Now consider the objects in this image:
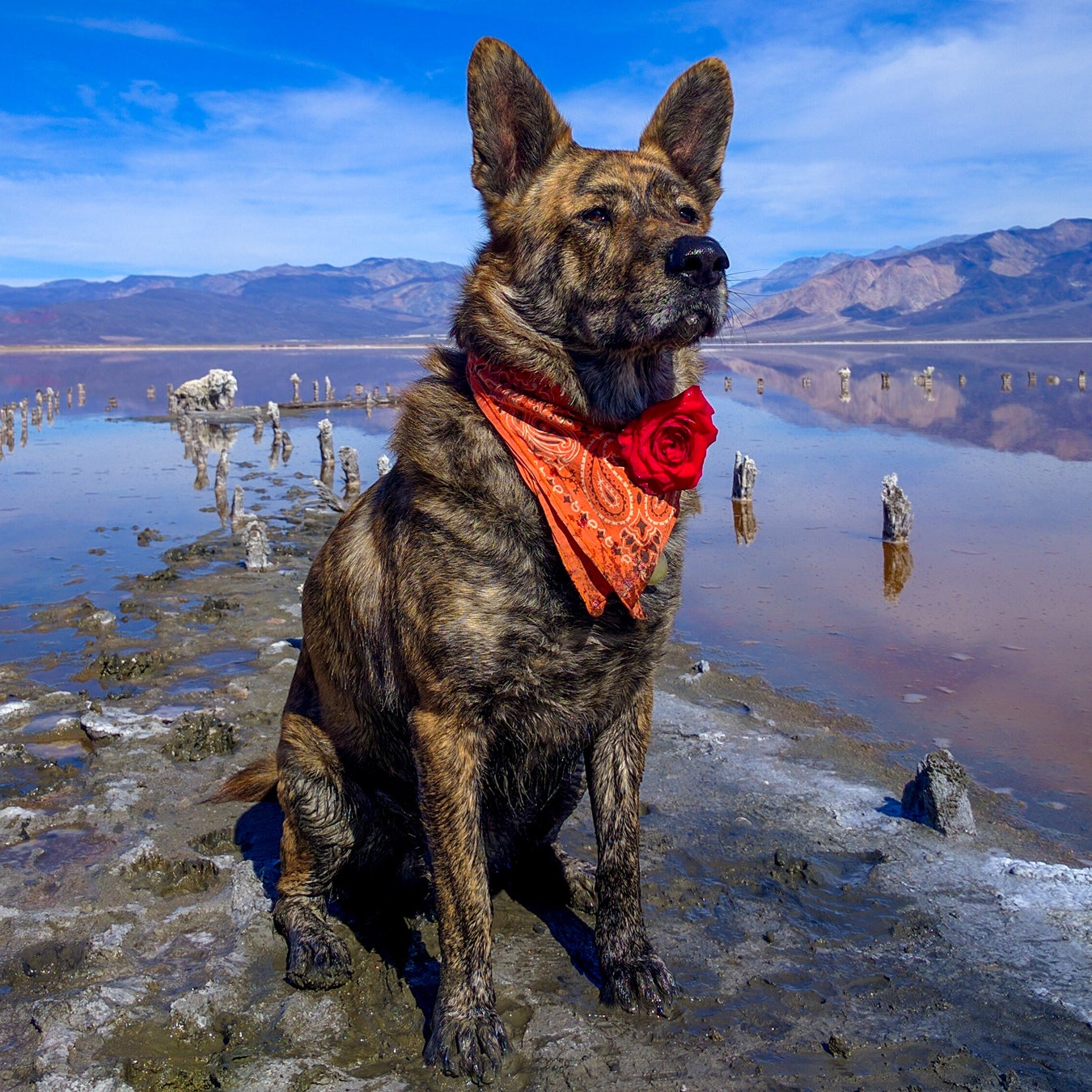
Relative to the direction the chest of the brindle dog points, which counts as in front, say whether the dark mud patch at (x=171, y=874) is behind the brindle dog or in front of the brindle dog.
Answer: behind

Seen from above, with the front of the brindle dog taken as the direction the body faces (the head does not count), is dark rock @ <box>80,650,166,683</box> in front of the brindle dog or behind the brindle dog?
behind

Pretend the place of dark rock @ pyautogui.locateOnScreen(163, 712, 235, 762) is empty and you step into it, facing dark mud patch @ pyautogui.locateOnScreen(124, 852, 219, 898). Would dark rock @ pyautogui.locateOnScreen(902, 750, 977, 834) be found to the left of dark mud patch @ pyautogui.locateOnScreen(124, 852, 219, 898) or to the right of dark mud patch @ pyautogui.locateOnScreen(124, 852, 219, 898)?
left

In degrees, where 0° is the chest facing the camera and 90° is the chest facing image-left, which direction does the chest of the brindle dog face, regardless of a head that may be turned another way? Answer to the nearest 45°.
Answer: approximately 315°

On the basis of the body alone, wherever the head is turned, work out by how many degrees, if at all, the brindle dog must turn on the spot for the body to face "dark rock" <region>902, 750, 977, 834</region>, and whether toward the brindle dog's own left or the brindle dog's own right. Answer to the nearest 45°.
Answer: approximately 90° to the brindle dog's own left

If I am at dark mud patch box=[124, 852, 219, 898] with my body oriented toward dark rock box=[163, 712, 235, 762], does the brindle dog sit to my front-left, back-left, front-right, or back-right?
back-right

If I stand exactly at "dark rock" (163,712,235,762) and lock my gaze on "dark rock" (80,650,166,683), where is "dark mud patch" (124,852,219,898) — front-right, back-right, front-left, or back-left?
back-left
